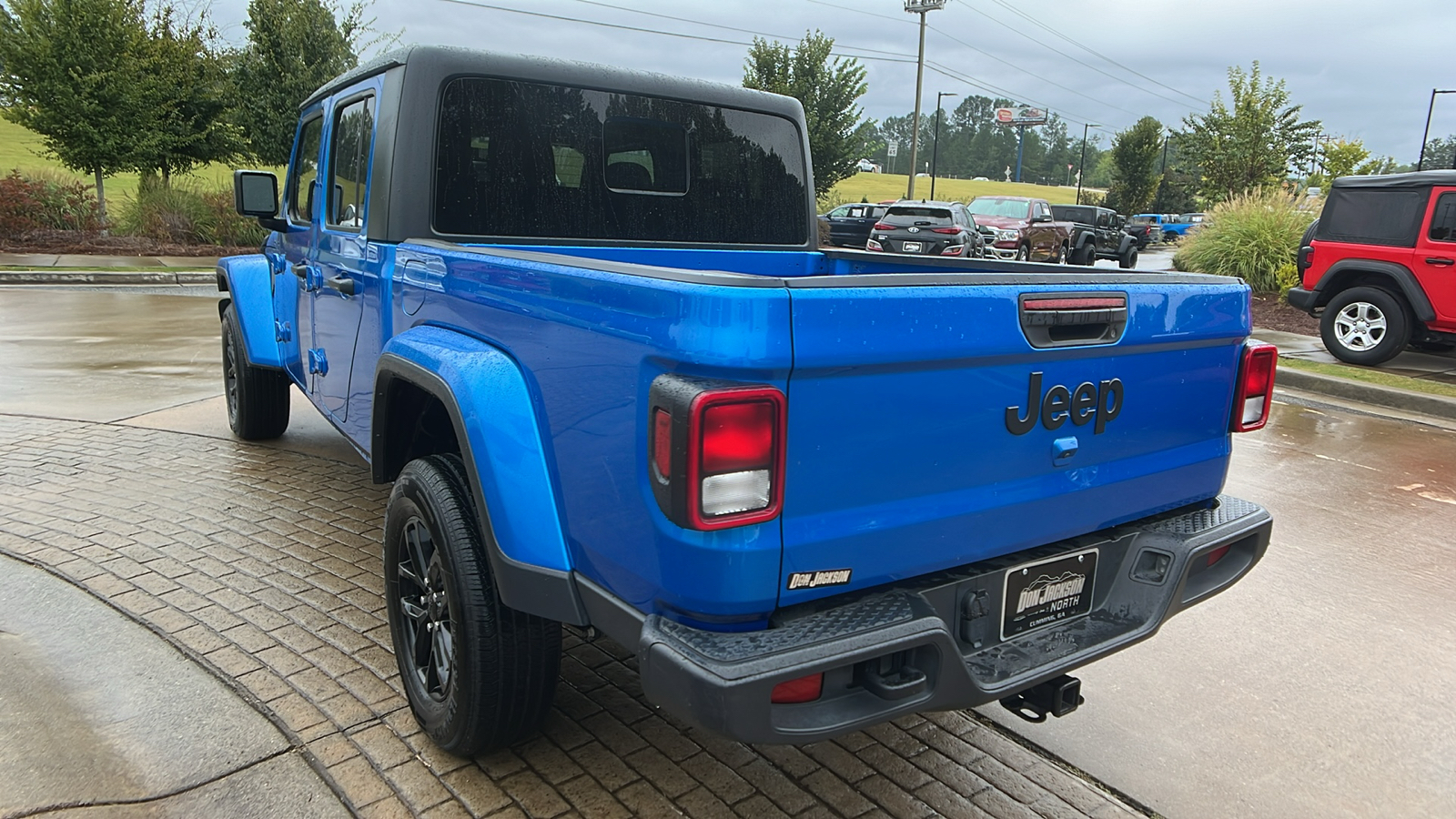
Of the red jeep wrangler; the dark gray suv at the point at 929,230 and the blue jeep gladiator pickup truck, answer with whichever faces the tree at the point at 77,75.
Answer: the blue jeep gladiator pickup truck

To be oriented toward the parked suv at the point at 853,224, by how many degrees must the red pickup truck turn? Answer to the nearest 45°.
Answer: approximately 45° to its right

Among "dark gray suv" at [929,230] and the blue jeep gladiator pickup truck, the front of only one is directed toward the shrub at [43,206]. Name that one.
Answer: the blue jeep gladiator pickup truck

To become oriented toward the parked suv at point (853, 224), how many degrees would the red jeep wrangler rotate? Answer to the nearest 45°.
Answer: approximately 135° to its left

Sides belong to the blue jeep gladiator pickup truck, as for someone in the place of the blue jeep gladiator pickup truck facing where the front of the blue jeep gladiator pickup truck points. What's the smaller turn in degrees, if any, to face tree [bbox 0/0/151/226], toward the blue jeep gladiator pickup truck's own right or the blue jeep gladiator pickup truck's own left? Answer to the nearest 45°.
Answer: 0° — it already faces it

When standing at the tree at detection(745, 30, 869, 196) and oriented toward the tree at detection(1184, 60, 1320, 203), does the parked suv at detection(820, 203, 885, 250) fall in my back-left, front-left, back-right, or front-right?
front-right

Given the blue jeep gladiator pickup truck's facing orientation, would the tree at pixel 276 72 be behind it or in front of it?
in front

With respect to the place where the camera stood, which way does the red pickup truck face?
facing the viewer and to the left of the viewer

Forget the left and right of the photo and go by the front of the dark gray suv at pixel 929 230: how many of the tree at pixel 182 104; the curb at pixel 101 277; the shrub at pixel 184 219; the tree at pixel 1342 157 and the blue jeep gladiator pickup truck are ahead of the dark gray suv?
1

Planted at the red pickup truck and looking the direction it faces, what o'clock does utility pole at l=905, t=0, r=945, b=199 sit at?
The utility pole is roughly at 4 o'clock from the red pickup truck.

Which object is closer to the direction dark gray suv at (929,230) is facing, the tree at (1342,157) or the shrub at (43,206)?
the tree

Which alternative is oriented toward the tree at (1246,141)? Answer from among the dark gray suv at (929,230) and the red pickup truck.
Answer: the dark gray suv

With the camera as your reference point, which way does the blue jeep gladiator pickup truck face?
facing away from the viewer and to the left of the viewer

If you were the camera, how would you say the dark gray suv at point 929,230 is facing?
facing away from the viewer and to the right of the viewer

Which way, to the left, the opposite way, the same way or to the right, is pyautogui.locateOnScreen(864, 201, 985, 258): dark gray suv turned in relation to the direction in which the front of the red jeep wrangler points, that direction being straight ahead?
to the left

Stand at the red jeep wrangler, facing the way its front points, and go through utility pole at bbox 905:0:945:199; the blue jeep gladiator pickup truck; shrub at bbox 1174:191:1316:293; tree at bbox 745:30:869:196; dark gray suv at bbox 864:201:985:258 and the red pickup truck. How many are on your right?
1

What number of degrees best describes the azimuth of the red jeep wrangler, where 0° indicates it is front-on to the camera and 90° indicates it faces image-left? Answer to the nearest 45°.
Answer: approximately 270°
